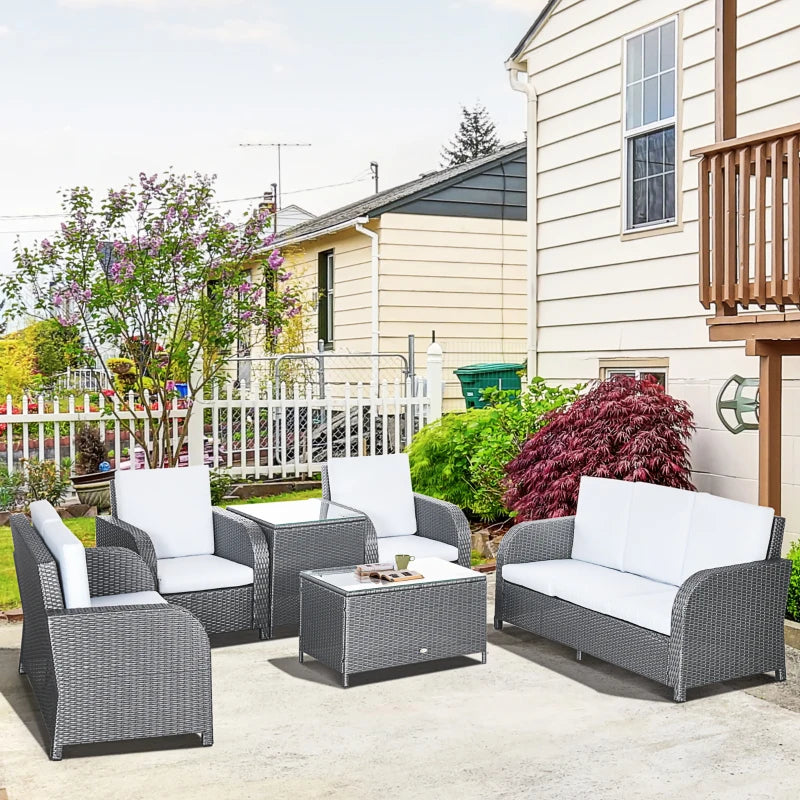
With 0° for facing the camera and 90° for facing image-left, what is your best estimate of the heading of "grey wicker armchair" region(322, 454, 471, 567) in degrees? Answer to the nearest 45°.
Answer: approximately 315°

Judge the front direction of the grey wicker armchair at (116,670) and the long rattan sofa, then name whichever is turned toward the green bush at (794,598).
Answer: the grey wicker armchair

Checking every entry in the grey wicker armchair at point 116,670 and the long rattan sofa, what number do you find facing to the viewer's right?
1

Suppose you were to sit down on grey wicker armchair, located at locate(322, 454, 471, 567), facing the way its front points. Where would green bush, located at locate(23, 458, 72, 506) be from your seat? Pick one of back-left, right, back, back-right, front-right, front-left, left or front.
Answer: back

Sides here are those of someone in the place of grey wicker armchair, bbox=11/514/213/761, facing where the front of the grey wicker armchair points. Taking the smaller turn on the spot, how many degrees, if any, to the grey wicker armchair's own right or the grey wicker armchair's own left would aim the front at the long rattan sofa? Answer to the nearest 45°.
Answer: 0° — it already faces it

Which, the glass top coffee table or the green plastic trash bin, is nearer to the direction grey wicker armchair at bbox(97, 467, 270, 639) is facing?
the glass top coffee table

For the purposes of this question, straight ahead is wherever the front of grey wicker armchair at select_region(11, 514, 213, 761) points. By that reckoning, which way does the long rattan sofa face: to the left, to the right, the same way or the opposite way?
the opposite way

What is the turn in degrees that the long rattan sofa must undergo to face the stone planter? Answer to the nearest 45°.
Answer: approximately 90° to its right

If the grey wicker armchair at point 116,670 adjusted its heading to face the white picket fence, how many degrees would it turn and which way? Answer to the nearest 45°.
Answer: approximately 90° to its left

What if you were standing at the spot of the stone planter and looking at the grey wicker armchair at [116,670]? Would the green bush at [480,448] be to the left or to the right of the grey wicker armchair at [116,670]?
left

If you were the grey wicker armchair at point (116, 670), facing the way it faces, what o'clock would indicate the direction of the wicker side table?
The wicker side table is roughly at 10 o'clock from the grey wicker armchair.

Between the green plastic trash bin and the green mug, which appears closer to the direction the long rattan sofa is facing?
the green mug

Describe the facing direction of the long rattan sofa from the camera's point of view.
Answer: facing the viewer and to the left of the viewer

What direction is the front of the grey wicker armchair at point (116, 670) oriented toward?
to the viewer's right

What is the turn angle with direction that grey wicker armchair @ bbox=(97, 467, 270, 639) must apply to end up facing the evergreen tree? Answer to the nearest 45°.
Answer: approximately 135° to its left

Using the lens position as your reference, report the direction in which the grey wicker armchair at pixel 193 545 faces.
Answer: facing the viewer and to the right of the viewer
